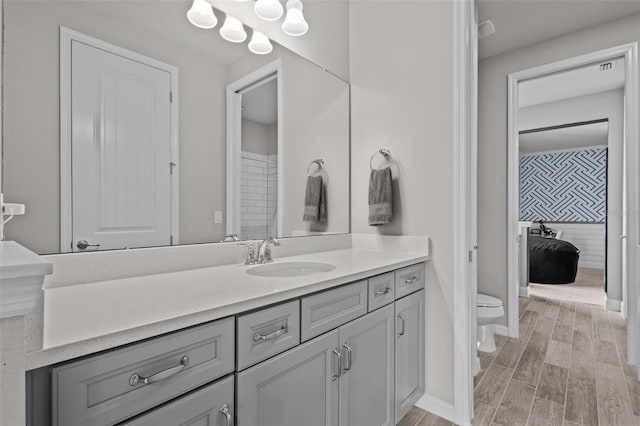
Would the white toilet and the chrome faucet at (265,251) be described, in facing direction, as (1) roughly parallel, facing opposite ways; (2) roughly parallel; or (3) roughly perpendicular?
roughly parallel

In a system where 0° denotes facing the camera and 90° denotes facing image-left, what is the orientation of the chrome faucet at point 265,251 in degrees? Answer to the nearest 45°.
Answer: approximately 315°

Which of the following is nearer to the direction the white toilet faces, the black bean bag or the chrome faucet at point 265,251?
the black bean bag

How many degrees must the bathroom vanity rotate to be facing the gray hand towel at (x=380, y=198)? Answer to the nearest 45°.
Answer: approximately 90° to its left

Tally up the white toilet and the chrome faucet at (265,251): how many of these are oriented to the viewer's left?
0

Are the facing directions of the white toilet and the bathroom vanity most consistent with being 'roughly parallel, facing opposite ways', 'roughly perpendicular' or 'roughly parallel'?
roughly parallel

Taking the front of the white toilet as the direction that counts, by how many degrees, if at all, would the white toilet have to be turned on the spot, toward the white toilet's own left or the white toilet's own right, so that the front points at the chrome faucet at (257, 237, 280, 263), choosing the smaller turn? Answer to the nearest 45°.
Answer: approximately 135° to the white toilet's own right

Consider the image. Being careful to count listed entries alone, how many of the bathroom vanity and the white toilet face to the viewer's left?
0

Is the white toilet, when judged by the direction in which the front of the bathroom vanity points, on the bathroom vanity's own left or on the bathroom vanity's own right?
on the bathroom vanity's own left

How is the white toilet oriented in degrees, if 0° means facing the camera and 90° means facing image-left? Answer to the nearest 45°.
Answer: approximately 270°
